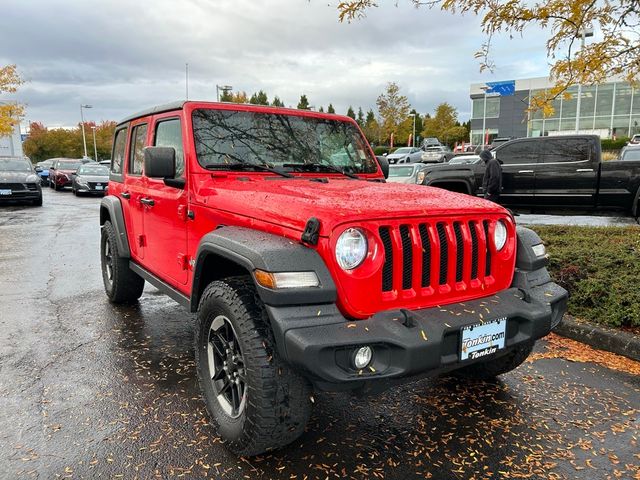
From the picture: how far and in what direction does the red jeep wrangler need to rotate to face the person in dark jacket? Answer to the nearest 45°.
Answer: approximately 135° to its left

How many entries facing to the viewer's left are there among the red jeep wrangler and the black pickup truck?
1

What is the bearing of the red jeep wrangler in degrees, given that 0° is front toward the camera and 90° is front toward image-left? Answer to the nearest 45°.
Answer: approximately 315°

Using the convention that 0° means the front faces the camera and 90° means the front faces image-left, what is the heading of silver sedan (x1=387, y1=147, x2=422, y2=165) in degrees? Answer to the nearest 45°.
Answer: approximately 45°

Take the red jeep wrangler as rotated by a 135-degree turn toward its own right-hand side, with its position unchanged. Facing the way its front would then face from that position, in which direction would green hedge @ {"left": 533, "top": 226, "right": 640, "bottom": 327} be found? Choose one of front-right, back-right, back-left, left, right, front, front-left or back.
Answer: back-right

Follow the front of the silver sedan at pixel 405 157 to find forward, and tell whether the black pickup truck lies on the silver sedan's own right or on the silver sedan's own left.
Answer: on the silver sedan's own left

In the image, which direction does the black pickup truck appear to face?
to the viewer's left

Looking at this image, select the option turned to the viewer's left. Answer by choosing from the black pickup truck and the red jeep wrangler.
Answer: the black pickup truck

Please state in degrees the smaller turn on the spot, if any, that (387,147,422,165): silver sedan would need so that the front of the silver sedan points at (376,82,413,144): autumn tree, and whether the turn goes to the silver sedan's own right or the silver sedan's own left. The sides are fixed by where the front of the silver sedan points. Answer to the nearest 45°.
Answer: approximately 135° to the silver sedan's own right

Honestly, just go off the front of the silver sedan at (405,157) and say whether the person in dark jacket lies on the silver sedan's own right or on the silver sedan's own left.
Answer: on the silver sedan's own left

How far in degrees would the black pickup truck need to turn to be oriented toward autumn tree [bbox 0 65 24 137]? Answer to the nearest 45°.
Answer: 0° — it already faces it
